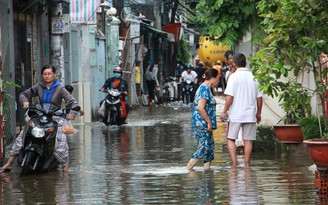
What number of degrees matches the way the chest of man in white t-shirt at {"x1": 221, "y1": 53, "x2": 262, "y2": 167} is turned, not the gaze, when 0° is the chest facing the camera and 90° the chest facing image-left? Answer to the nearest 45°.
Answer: approximately 180°

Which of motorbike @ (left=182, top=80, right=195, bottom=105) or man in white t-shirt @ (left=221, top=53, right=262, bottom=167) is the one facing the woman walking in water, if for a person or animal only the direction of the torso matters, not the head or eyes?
the motorbike

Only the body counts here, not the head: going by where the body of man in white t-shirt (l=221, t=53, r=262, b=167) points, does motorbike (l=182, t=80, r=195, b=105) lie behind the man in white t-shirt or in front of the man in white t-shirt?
in front

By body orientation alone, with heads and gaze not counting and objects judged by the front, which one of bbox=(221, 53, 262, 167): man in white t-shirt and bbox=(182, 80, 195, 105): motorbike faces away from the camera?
the man in white t-shirt

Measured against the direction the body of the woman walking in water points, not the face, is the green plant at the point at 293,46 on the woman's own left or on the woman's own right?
on the woman's own right

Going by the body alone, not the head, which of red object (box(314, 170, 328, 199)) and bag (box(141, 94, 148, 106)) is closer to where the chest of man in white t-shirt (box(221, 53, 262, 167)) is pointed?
the bag

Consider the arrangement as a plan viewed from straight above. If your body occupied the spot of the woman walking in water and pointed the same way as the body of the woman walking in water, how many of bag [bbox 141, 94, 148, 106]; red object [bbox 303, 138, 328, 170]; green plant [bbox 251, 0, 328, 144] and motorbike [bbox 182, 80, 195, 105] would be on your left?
2
